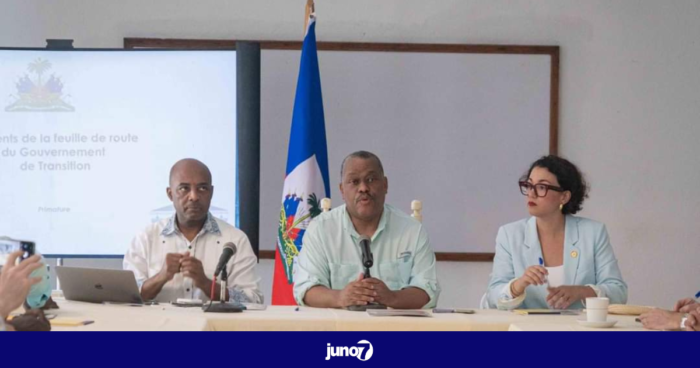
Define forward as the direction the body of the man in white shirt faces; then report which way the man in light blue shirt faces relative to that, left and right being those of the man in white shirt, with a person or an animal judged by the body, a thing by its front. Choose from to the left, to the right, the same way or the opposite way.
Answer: the same way

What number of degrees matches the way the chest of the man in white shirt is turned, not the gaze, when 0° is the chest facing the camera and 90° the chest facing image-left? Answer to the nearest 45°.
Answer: approximately 0°

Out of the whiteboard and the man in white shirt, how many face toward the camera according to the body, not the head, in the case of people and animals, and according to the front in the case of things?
2

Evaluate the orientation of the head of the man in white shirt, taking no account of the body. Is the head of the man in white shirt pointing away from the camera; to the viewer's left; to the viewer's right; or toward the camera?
toward the camera

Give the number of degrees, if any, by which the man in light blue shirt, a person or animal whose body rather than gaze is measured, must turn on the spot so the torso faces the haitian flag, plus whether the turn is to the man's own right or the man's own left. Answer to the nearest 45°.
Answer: approximately 180°

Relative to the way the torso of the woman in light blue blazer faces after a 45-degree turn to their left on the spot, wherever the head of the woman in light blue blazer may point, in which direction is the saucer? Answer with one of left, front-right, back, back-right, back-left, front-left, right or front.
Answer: front-right

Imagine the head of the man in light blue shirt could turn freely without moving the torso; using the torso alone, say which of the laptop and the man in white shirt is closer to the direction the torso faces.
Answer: the laptop

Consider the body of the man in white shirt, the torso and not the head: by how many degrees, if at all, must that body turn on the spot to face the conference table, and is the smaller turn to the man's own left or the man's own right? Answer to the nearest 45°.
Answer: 0° — they already face it

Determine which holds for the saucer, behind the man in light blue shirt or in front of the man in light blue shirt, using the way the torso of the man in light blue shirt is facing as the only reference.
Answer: in front

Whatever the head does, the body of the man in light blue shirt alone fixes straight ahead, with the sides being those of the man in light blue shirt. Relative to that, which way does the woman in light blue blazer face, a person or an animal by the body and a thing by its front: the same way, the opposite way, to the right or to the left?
the same way

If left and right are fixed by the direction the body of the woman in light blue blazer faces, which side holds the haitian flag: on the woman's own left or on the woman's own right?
on the woman's own right

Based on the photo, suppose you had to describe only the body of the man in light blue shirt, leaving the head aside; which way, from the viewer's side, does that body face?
toward the camera

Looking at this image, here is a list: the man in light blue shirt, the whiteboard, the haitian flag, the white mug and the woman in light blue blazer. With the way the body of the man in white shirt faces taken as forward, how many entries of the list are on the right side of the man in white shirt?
0

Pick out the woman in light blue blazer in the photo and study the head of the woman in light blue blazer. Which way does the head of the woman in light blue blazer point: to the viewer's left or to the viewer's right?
to the viewer's left

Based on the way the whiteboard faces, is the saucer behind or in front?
in front

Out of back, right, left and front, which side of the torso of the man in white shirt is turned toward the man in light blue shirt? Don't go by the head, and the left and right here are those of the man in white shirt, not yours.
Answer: left

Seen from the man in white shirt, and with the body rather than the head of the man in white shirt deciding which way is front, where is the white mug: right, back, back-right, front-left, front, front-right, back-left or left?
front-left

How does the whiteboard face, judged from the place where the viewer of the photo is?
facing the viewer
